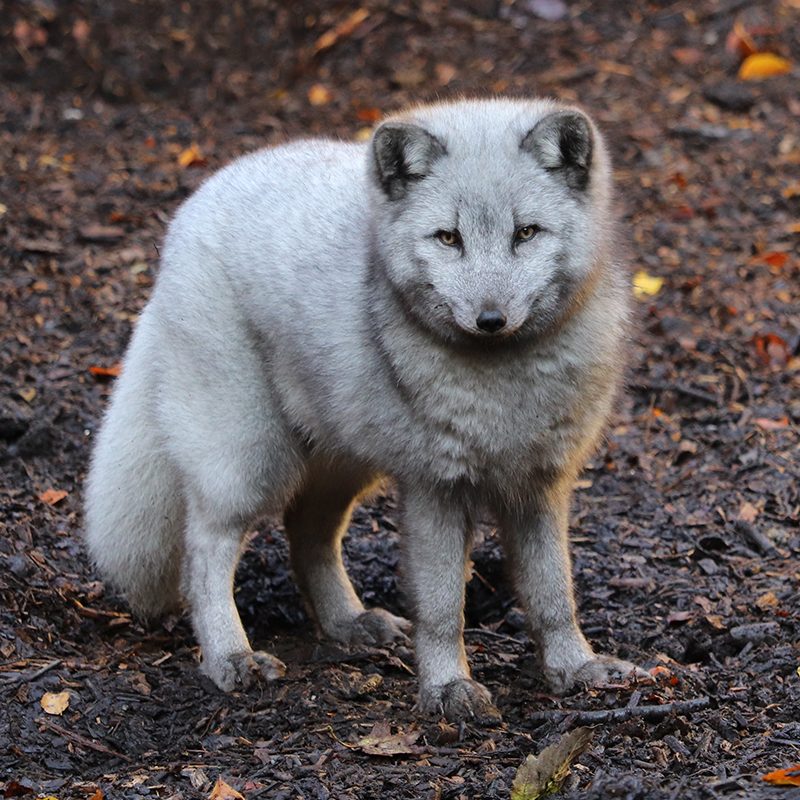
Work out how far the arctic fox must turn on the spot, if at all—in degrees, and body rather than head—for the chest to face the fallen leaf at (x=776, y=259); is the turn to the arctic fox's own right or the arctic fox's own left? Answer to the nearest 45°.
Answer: approximately 90° to the arctic fox's own left

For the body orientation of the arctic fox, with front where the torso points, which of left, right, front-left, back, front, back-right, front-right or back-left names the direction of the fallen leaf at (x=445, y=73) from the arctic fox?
back-left

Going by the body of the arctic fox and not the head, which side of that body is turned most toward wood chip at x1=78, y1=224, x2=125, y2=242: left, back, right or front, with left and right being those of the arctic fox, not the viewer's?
back

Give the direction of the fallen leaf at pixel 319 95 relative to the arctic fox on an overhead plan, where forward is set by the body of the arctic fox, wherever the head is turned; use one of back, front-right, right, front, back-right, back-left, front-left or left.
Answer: back-left

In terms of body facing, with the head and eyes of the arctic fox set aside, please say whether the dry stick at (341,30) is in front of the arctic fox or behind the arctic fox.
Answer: behind

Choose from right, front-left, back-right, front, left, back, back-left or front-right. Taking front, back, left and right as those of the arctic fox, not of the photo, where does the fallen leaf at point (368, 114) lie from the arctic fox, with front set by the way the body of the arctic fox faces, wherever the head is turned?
back-left

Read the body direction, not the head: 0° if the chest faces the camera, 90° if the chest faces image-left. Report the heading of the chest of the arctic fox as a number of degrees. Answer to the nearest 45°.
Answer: approximately 315°

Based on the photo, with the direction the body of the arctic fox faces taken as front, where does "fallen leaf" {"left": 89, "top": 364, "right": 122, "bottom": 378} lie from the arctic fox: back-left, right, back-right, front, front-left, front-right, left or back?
back

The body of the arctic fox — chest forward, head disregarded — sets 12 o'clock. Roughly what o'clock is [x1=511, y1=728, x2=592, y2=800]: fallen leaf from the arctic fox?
The fallen leaf is roughly at 1 o'clock from the arctic fox.

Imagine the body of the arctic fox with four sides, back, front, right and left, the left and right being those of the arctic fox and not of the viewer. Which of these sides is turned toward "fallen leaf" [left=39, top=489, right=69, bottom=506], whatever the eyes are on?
back
